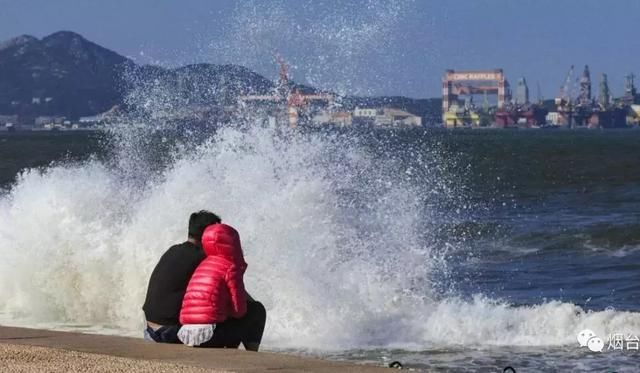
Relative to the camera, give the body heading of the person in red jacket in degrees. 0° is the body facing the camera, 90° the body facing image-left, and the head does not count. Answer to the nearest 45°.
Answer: approximately 225°

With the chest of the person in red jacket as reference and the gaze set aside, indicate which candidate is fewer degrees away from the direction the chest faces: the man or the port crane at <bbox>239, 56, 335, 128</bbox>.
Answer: the port crane

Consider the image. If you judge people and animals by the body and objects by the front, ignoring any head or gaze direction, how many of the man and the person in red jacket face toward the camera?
0

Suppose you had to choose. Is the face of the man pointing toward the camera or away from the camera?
away from the camera

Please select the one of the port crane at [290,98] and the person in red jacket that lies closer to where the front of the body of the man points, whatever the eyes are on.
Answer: the port crane

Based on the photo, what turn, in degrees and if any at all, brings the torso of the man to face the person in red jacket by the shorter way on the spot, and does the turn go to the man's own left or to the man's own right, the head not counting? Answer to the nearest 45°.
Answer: approximately 90° to the man's own right

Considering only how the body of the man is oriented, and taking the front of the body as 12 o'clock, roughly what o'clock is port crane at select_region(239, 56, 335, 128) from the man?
The port crane is roughly at 11 o'clock from the man.

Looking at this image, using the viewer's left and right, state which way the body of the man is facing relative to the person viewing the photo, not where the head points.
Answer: facing away from the viewer and to the right of the viewer

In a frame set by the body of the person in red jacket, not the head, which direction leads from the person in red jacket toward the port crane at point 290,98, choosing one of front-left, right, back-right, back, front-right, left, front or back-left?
front-left
